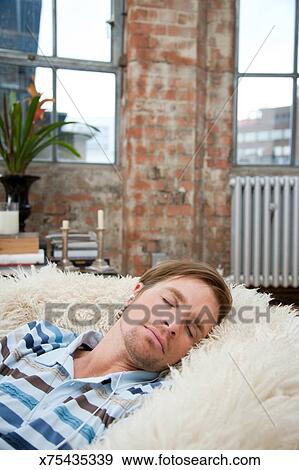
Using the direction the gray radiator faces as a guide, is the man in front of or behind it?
in front

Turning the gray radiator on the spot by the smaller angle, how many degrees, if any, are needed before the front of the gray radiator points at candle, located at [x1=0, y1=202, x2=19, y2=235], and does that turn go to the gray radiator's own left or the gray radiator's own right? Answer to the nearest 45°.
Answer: approximately 45° to the gray radiator's own right

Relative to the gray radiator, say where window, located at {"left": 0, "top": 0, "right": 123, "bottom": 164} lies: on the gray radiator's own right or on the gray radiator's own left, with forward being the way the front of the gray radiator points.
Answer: on the gray radiator's own right

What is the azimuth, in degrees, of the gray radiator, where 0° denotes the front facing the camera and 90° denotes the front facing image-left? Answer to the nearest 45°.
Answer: approximately 0°

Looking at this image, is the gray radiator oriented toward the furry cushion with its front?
yes

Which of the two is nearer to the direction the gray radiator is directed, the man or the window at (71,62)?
the man

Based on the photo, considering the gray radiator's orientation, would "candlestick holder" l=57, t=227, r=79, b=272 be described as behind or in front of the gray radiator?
in front
